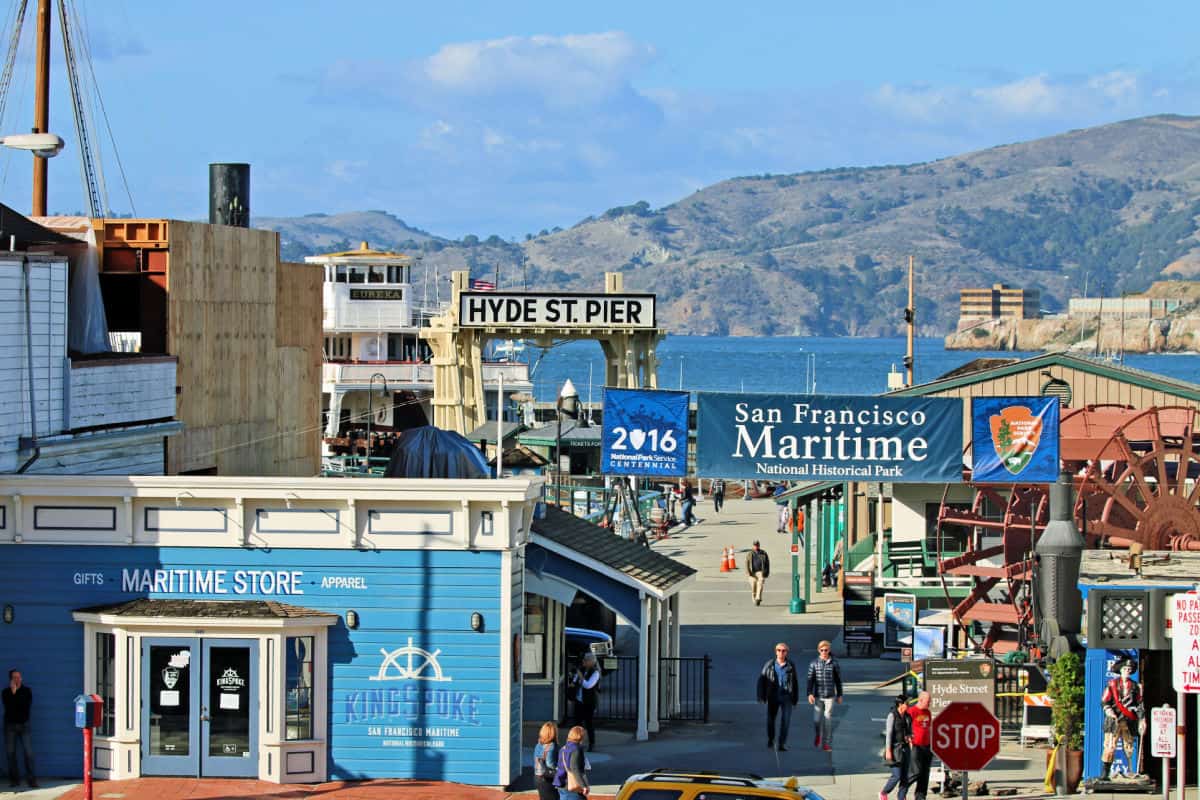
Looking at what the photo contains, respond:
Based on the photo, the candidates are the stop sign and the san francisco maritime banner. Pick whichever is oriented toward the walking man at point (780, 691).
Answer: the san francisco maritime banner

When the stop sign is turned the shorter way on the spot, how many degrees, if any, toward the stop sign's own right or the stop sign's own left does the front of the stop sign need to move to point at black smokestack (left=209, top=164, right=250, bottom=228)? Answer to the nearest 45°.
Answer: approximately 135° to the stop sign's own right

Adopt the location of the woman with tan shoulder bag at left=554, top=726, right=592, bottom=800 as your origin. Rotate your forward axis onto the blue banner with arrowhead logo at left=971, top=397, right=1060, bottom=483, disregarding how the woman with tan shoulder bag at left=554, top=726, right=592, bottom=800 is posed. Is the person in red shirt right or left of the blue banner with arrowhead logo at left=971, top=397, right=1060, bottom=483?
right

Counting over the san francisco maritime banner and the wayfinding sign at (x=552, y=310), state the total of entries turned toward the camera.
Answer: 2

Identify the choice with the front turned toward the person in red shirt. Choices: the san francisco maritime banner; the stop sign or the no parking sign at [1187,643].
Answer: the san francisco maritime banner

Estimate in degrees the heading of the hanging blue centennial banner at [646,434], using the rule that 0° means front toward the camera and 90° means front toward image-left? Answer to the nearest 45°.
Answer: approximately 0°

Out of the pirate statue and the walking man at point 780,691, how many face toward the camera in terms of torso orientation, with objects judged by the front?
2

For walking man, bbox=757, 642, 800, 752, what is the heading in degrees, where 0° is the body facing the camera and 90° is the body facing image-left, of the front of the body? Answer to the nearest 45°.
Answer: approximately 0°

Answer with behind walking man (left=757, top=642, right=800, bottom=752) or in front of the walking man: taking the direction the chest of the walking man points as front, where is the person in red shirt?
in front

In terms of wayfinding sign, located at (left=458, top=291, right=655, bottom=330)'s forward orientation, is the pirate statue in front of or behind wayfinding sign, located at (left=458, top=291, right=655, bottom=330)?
in front

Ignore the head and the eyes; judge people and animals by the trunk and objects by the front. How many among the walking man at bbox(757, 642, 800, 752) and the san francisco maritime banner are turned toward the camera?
2
